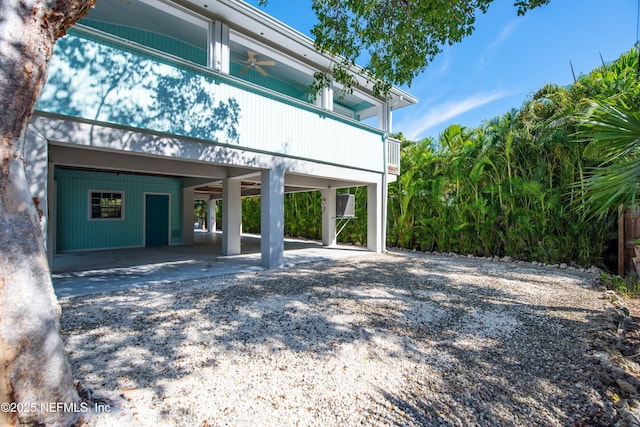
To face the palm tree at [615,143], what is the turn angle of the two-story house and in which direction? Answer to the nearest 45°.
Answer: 0° — it already faces it

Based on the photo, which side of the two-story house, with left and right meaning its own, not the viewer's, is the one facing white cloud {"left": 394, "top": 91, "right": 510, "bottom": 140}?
left

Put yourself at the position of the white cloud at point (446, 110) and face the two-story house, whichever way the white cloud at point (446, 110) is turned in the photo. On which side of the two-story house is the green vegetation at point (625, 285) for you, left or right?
left

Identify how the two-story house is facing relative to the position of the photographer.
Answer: facing the viewer and to the right of the viewer

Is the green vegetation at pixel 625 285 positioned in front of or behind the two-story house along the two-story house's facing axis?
in front
